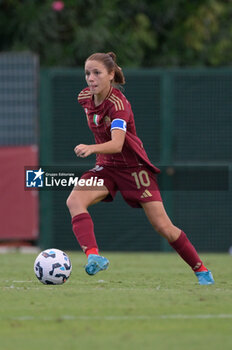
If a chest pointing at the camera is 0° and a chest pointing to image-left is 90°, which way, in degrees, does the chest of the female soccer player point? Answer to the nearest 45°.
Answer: approximately 45°
